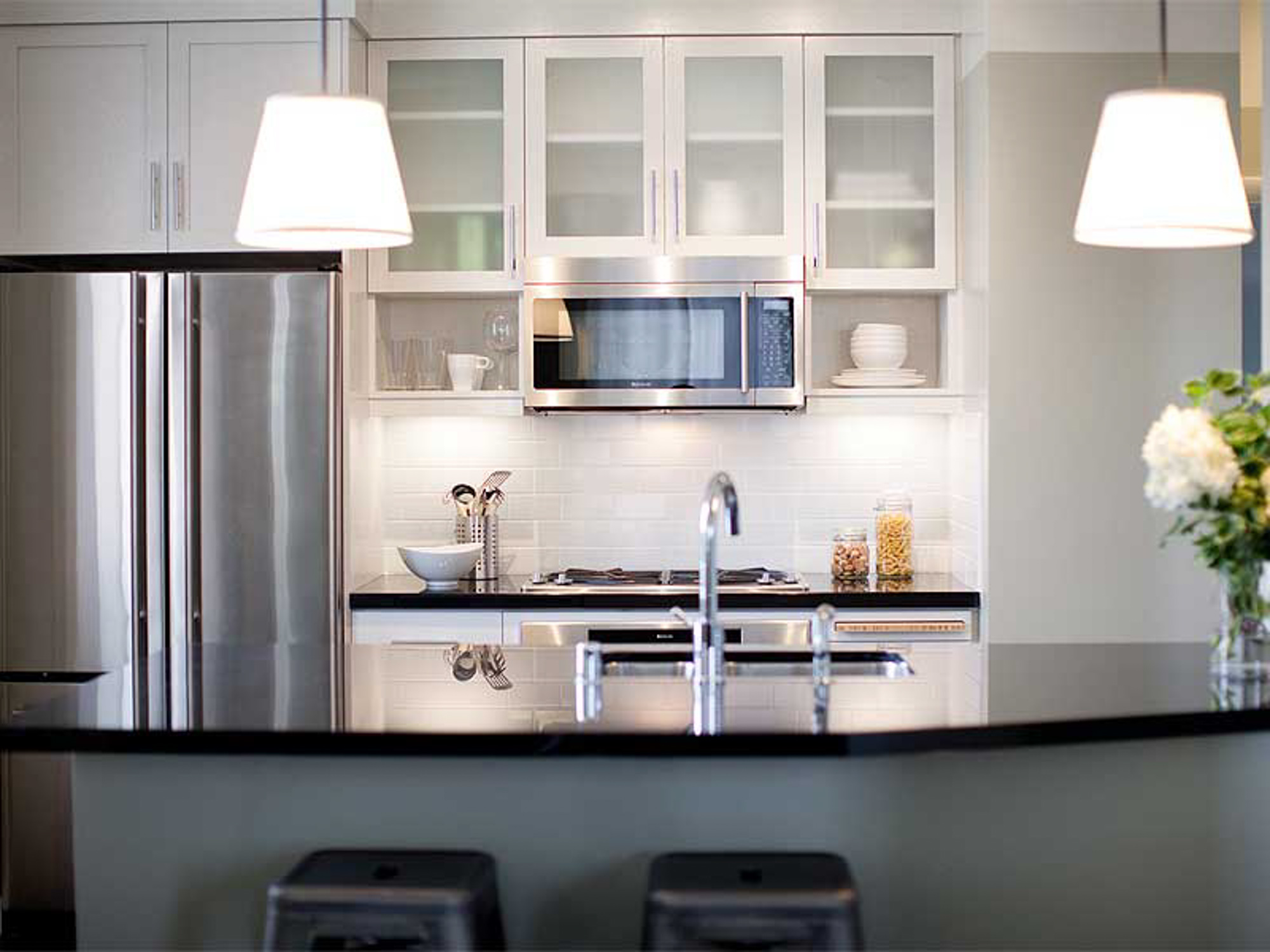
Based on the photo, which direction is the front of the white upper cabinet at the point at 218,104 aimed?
toward the camera

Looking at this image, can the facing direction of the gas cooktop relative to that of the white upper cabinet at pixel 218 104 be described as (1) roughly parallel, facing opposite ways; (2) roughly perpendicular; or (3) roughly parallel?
roughly parallel

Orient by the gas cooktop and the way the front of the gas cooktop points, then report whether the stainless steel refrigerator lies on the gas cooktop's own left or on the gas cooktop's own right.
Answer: on the gas cooktop's own right

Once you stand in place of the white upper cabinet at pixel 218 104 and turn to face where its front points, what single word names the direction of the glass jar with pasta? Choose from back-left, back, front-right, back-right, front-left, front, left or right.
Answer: left

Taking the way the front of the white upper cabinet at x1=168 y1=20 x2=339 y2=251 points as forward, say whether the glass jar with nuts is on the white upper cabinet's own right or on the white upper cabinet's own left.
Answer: on the white upper cabinet's own left

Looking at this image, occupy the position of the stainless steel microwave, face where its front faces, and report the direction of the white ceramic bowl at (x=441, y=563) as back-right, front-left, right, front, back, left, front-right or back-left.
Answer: right

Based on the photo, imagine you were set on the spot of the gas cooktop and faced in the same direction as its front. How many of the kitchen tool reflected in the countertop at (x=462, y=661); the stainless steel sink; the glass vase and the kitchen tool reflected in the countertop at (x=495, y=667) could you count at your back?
0

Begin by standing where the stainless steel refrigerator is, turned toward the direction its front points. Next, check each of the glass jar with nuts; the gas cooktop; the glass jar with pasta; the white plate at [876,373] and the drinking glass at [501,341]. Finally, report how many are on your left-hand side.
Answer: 5

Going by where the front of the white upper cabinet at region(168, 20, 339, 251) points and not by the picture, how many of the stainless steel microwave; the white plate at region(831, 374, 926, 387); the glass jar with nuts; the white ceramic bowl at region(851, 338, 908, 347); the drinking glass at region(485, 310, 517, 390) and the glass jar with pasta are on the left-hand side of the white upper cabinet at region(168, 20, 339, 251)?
6

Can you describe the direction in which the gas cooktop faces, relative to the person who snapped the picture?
facing the viewer

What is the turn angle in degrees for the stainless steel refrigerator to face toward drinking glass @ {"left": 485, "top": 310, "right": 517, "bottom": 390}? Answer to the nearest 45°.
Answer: approximately 90° to its left

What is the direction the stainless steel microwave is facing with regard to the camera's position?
facing the viewer

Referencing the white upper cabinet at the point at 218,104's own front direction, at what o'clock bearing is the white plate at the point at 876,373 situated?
The white plate is roughly at 9 o'clock from the white upper cabinet.

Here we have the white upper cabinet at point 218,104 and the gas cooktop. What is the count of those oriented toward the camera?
2

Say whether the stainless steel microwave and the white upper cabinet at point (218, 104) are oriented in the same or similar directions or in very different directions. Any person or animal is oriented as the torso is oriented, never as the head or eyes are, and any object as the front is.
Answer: same or similar directions

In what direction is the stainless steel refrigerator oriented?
toward the camera
